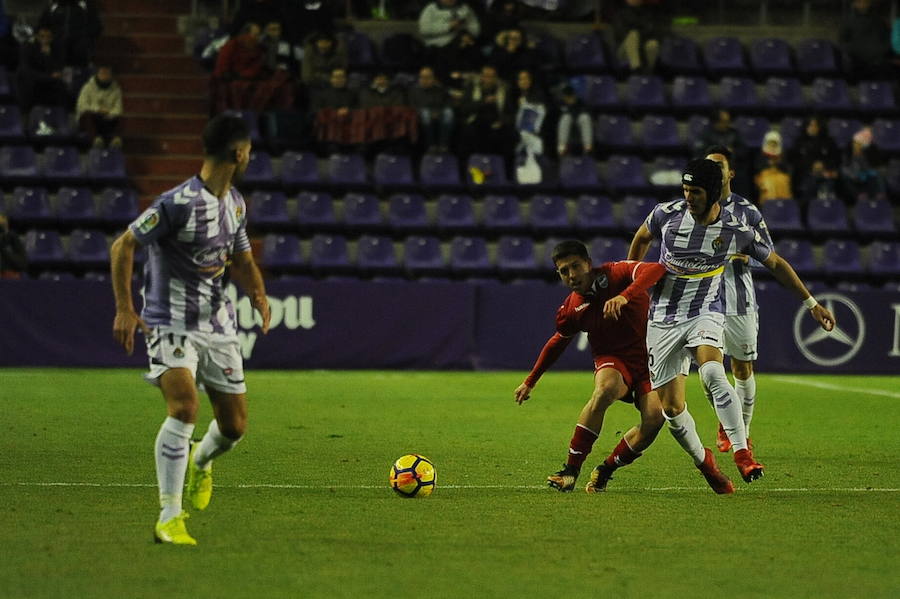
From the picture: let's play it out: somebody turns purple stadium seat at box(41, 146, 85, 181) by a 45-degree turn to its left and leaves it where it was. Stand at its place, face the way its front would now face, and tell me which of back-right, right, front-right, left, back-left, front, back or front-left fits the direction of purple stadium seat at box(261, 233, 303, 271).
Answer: front

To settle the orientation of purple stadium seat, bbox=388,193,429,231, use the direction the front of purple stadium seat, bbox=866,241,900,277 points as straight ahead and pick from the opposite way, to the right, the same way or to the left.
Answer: the same way

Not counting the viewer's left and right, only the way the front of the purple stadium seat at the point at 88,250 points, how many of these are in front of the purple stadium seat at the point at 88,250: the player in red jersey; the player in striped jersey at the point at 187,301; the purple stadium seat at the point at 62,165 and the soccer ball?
3

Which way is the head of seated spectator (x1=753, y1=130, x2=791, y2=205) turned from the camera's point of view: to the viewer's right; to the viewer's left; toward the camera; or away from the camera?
toward the camera

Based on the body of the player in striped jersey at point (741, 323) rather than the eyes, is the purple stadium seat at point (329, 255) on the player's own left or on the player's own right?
on the player's own right

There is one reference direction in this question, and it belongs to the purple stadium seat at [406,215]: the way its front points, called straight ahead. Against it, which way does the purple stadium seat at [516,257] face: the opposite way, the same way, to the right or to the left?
the same way

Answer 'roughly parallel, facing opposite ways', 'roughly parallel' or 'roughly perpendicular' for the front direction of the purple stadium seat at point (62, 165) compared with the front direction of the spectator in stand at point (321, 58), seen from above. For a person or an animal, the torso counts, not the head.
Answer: roughly parallel

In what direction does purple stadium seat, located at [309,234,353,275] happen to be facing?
toward the camera

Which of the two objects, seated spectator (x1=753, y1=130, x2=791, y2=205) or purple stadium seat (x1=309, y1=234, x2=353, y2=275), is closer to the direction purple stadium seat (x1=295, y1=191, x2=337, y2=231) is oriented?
the purple stadium seat

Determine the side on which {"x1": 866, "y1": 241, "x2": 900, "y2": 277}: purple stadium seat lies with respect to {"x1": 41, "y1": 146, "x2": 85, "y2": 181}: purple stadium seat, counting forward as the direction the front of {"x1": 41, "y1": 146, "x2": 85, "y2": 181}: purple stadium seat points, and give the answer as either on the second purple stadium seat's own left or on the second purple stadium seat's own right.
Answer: on the second purple stadium seat's own left

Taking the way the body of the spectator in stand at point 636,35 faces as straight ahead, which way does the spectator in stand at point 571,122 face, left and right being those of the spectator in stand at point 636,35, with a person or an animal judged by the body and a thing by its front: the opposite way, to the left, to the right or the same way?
the same way

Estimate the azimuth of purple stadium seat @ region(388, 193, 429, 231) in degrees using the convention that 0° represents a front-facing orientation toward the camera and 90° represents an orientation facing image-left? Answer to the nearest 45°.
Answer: approximately 0°

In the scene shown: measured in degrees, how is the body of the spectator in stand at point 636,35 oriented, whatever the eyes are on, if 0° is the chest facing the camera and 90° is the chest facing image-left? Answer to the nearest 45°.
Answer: approximately 0°

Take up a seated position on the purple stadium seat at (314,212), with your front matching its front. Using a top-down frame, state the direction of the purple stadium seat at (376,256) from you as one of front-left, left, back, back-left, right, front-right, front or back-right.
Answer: front-left

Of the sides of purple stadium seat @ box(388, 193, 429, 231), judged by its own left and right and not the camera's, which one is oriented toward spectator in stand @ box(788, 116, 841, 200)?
left

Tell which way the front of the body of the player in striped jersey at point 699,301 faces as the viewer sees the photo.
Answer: toward the camera

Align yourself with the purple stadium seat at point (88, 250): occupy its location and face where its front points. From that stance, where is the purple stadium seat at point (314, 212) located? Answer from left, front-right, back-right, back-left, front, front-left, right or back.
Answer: left

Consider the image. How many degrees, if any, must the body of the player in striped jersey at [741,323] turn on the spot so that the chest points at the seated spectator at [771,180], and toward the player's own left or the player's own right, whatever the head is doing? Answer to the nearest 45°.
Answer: approximately 135° to the player's own right

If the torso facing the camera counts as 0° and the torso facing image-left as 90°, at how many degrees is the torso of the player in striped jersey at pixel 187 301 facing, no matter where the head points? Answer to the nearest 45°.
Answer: approximately 315°

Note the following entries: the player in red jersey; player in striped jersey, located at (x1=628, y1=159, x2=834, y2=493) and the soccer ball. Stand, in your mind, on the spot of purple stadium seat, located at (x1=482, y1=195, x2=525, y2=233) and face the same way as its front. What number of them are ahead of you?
3

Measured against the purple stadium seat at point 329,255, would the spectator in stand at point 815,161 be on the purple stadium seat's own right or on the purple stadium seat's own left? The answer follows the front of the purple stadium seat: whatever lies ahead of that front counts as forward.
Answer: on the purple stadium seat's own left

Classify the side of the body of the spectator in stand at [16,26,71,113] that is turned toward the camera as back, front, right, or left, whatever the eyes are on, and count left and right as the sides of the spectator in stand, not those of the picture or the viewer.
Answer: front
